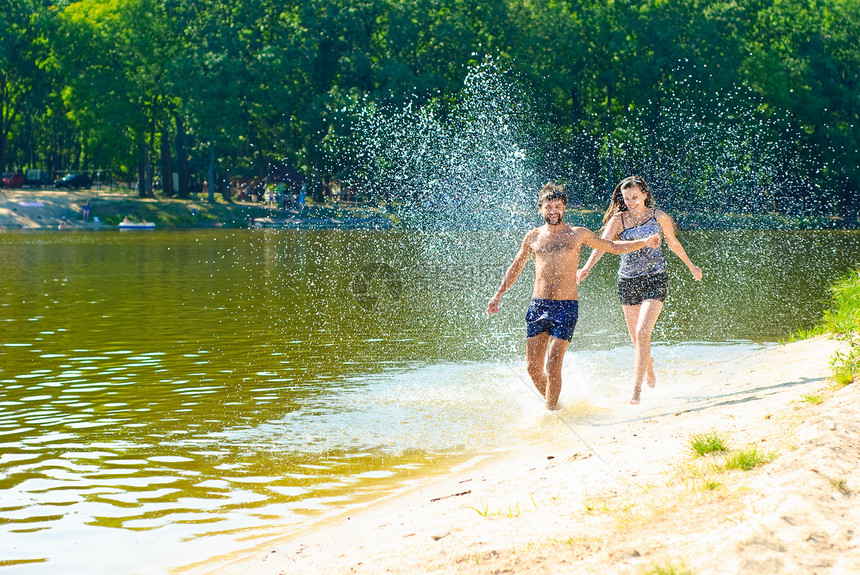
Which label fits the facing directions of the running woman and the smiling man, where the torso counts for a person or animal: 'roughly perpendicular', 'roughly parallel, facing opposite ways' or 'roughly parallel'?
roughly parallel

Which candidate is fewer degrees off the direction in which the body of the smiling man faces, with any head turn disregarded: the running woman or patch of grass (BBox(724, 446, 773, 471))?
the patch of grass

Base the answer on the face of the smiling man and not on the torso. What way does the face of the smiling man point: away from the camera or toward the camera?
toward the camera

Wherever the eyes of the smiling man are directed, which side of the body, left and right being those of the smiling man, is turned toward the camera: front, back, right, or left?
front

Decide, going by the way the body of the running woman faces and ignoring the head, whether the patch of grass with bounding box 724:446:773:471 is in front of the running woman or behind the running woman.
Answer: in front

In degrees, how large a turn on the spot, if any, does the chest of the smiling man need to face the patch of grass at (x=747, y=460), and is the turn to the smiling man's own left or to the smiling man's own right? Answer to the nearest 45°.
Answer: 0° — they already face it

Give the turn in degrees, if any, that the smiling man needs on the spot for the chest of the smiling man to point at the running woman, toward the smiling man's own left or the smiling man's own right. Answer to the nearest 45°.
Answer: approximately 135° to the smiling man's own left

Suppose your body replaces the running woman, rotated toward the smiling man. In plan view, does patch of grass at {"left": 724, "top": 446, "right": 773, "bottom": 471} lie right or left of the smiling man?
left

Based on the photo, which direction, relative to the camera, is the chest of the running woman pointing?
toward the camera

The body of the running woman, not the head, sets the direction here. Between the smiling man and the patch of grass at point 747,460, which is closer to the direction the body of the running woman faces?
the patch of grass

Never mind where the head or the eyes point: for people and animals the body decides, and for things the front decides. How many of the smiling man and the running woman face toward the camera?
2
